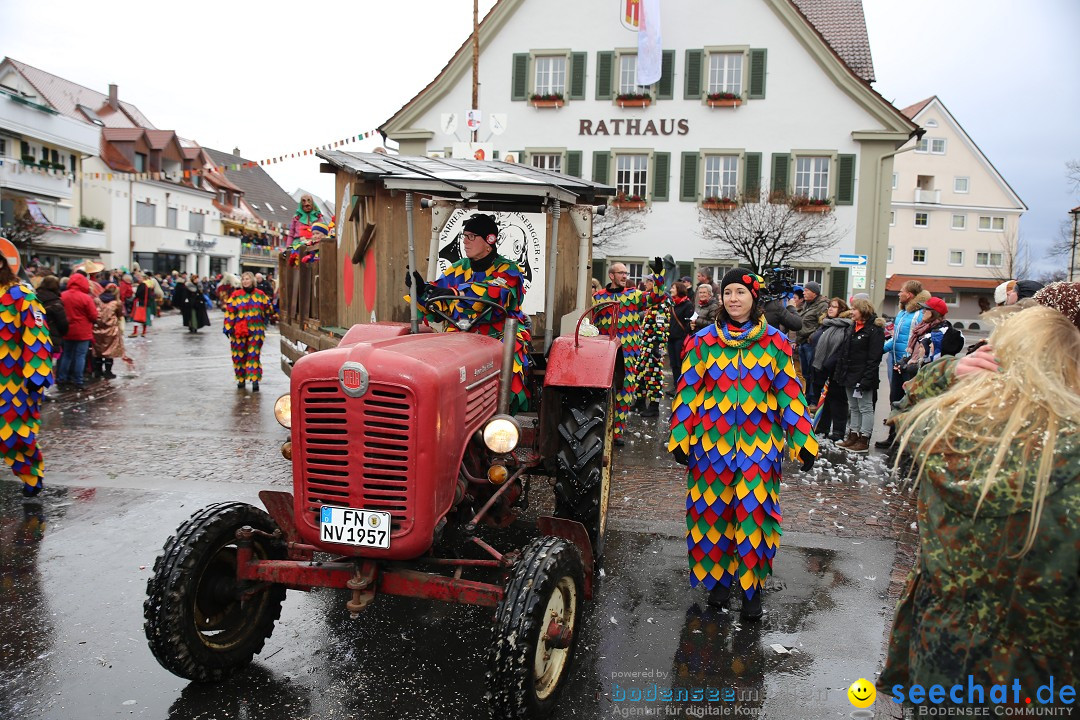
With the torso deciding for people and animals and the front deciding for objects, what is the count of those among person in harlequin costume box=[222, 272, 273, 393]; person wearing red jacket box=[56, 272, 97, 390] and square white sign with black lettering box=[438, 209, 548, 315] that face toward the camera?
2

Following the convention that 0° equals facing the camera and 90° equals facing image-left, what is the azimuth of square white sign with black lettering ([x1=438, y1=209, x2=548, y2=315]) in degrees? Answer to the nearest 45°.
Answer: approximately 0°

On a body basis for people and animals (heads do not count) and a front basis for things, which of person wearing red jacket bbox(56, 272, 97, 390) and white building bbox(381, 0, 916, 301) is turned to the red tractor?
the white building

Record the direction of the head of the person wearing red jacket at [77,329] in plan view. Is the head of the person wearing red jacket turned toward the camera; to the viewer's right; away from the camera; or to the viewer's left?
away from the camera

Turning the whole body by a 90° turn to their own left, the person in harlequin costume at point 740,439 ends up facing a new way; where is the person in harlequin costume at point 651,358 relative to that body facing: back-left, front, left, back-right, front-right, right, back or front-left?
left

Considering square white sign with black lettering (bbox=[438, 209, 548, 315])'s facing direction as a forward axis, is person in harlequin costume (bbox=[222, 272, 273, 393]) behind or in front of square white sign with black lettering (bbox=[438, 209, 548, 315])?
behind

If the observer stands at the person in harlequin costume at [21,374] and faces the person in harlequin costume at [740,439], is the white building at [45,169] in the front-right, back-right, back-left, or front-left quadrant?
back-left

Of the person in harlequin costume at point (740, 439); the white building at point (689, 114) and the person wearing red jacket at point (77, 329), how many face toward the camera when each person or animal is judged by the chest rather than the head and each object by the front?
2

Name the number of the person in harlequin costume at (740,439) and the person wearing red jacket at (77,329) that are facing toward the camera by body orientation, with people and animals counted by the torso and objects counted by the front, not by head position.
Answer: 1

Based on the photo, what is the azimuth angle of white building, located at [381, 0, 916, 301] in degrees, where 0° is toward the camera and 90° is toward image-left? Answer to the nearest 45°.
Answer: approximately 0°

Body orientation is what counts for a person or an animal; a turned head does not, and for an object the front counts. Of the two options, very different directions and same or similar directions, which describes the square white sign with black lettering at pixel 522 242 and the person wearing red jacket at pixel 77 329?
very different directions

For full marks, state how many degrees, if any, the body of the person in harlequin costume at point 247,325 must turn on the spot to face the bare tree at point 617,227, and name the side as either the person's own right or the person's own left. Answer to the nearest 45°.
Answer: approximately 135° to the person's own left
